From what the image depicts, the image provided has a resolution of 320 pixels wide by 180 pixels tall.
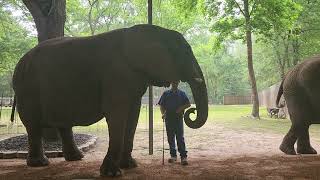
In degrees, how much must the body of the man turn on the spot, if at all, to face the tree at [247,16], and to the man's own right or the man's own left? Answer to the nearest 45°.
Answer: approximately 180°

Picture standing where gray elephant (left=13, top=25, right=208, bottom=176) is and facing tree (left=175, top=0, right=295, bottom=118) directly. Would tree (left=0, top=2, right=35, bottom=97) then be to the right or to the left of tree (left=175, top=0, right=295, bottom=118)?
left

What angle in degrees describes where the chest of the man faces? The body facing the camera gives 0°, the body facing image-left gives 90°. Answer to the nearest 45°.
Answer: approximately 0°

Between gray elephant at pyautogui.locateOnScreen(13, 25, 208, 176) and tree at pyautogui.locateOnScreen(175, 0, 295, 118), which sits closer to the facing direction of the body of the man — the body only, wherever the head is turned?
the gray elephant

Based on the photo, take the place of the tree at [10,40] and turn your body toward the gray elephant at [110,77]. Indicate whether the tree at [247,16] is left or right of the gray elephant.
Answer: left
